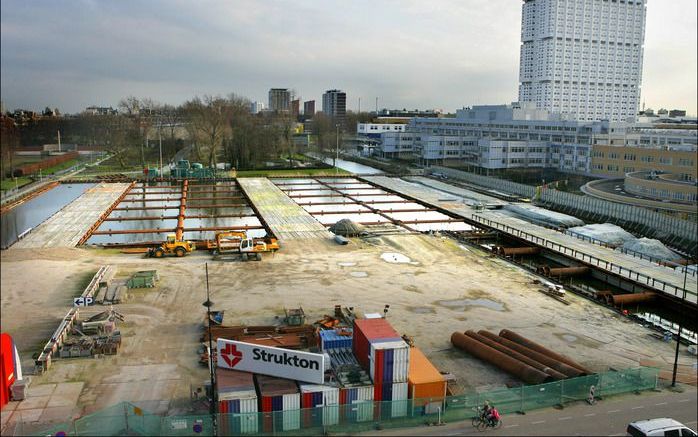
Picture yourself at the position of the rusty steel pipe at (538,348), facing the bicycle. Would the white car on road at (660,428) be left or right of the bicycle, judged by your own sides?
left

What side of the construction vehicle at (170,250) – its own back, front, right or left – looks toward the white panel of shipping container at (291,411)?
left

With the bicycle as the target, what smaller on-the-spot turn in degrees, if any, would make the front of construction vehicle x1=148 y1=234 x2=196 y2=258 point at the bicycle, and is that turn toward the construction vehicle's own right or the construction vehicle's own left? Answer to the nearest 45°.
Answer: approximately 90° to the construction vehicle's own left

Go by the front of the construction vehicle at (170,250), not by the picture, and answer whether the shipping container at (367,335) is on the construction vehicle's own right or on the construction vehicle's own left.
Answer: on the construction vehicle's own left

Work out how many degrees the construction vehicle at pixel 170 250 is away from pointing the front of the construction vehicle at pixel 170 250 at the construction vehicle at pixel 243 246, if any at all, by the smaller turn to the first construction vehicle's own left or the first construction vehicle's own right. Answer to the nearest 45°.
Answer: approximately 180°

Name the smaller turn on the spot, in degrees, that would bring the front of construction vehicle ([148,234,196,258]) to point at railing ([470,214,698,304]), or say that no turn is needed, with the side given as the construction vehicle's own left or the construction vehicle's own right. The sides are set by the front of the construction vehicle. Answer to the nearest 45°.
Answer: approximately 180°

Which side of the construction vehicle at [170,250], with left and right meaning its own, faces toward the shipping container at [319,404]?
left

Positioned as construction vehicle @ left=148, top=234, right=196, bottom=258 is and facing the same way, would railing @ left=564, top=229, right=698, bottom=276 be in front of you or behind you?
behind

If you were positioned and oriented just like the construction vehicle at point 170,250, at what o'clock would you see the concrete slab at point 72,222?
The concrete slab is roughly at 2 o'clock from the construction vehicle.

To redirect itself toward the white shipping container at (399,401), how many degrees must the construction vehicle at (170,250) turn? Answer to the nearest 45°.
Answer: approximately 90° to its left

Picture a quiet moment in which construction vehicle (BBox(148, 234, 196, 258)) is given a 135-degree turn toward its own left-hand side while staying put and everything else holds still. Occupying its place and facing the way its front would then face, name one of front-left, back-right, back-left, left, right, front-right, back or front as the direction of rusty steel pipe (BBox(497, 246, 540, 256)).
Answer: front-left

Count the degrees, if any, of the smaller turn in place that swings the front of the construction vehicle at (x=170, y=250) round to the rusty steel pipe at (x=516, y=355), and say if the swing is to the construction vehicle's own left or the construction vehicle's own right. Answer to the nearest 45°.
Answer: approximately 135° to the construction vehicle's own left

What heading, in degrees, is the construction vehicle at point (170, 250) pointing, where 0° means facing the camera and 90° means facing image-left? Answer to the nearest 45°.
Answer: approximately 90°

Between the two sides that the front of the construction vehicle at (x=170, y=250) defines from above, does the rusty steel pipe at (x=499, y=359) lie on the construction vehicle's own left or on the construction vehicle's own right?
on the construction vehicle's own left

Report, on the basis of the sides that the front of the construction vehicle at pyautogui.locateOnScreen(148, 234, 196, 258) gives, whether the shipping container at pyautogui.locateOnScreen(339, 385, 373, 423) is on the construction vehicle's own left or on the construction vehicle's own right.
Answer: on the construction vehicle's own left

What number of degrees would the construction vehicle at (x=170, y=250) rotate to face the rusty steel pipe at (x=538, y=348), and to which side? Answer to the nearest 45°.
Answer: approximately 135° to its left
